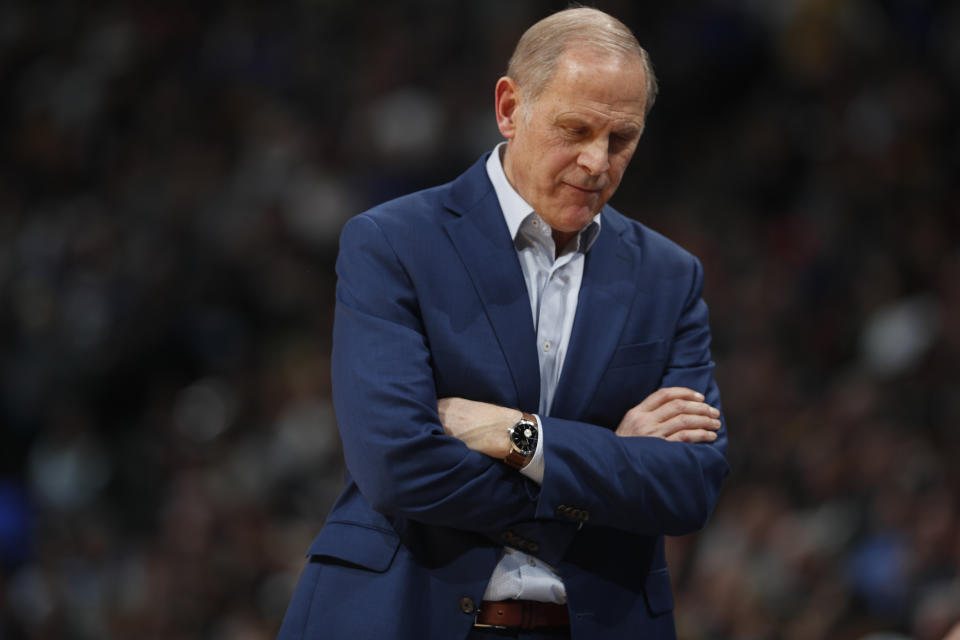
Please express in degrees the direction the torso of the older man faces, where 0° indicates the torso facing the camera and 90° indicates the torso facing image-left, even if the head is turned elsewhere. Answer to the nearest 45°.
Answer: approximately 315°

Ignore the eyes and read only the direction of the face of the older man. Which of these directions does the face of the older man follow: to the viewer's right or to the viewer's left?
to the viewer's right
